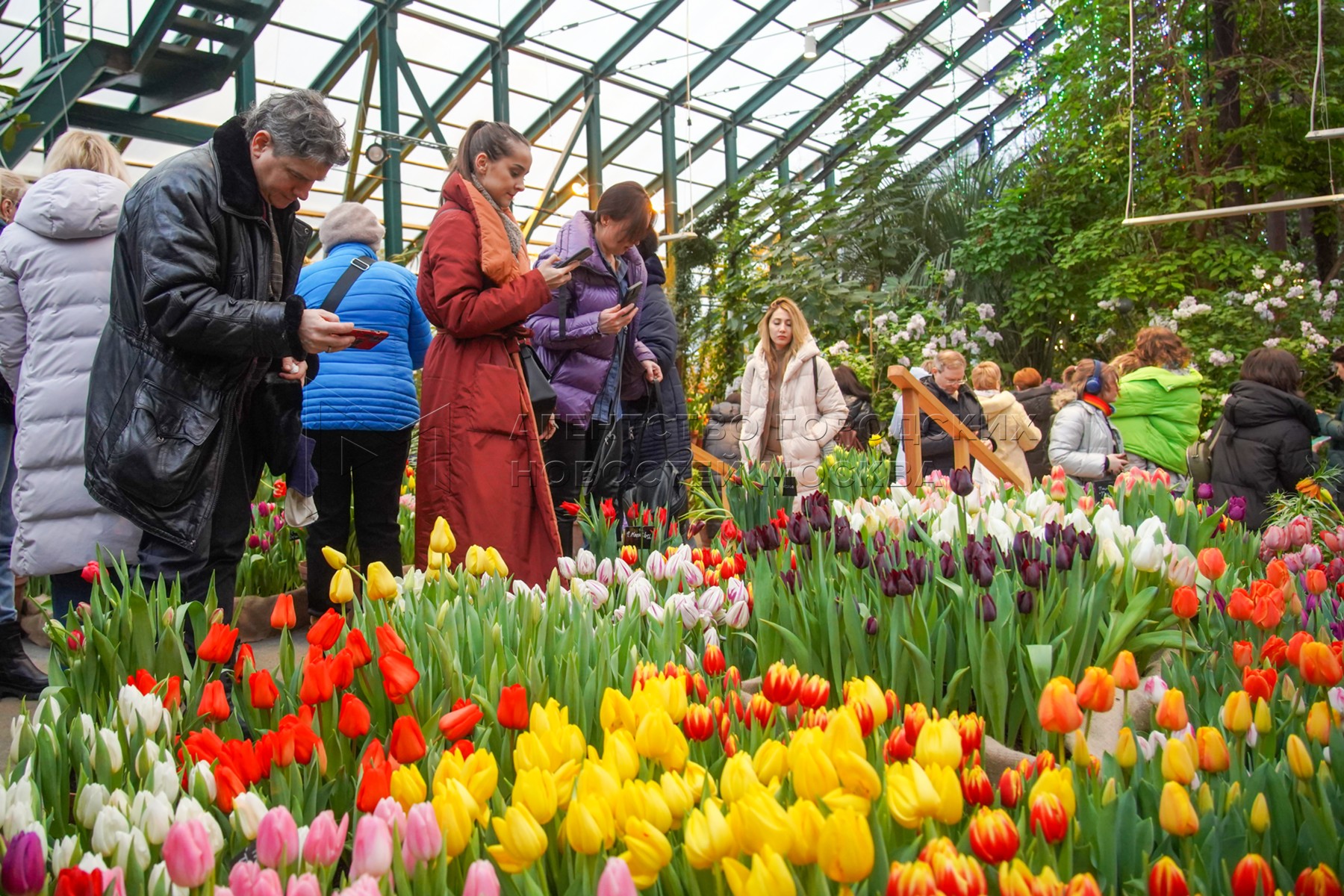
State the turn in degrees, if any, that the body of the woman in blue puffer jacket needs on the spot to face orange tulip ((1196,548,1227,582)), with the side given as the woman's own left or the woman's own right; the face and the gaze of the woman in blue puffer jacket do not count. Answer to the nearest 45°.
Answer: approximately 135° to the woman's own right

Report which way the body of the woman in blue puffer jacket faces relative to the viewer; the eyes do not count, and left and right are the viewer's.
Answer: facing away from the viewer

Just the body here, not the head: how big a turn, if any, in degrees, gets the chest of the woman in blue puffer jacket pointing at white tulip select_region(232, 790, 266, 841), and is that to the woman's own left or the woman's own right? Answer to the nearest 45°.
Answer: approximately 180°

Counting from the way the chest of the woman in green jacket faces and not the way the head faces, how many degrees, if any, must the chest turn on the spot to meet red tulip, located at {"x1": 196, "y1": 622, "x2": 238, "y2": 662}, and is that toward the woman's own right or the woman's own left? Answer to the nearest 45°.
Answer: approximately 180°

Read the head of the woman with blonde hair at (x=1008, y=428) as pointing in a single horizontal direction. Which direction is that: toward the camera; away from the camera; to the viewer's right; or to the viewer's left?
away from the camera

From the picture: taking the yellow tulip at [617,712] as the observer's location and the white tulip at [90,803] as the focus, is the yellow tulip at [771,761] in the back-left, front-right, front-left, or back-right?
back-left

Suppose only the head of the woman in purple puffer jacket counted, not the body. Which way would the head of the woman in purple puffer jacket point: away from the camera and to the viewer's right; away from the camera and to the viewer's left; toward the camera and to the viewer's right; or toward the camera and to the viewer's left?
toward the camera and to the viewer's right

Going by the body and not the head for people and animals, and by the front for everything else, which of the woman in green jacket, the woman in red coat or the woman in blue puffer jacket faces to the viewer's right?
the woman in red coat

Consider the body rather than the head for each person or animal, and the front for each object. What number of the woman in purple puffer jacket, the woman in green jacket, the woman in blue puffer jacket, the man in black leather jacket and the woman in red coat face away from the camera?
2

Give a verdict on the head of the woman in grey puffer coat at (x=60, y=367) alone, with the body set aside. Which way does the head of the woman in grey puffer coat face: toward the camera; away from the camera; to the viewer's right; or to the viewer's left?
away from the camera

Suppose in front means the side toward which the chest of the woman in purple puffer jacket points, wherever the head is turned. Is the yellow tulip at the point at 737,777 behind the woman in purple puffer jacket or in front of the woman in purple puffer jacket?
in front

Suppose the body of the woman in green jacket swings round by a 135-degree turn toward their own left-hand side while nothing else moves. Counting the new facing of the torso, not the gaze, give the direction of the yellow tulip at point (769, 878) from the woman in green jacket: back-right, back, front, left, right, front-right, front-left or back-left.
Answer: front-left

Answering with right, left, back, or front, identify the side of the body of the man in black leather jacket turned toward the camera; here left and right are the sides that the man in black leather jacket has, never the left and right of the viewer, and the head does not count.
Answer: right

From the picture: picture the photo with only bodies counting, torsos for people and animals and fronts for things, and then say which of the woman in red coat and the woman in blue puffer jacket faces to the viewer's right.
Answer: the woman in red coat

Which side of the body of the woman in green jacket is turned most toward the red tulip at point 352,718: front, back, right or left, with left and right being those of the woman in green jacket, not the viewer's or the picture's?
back
